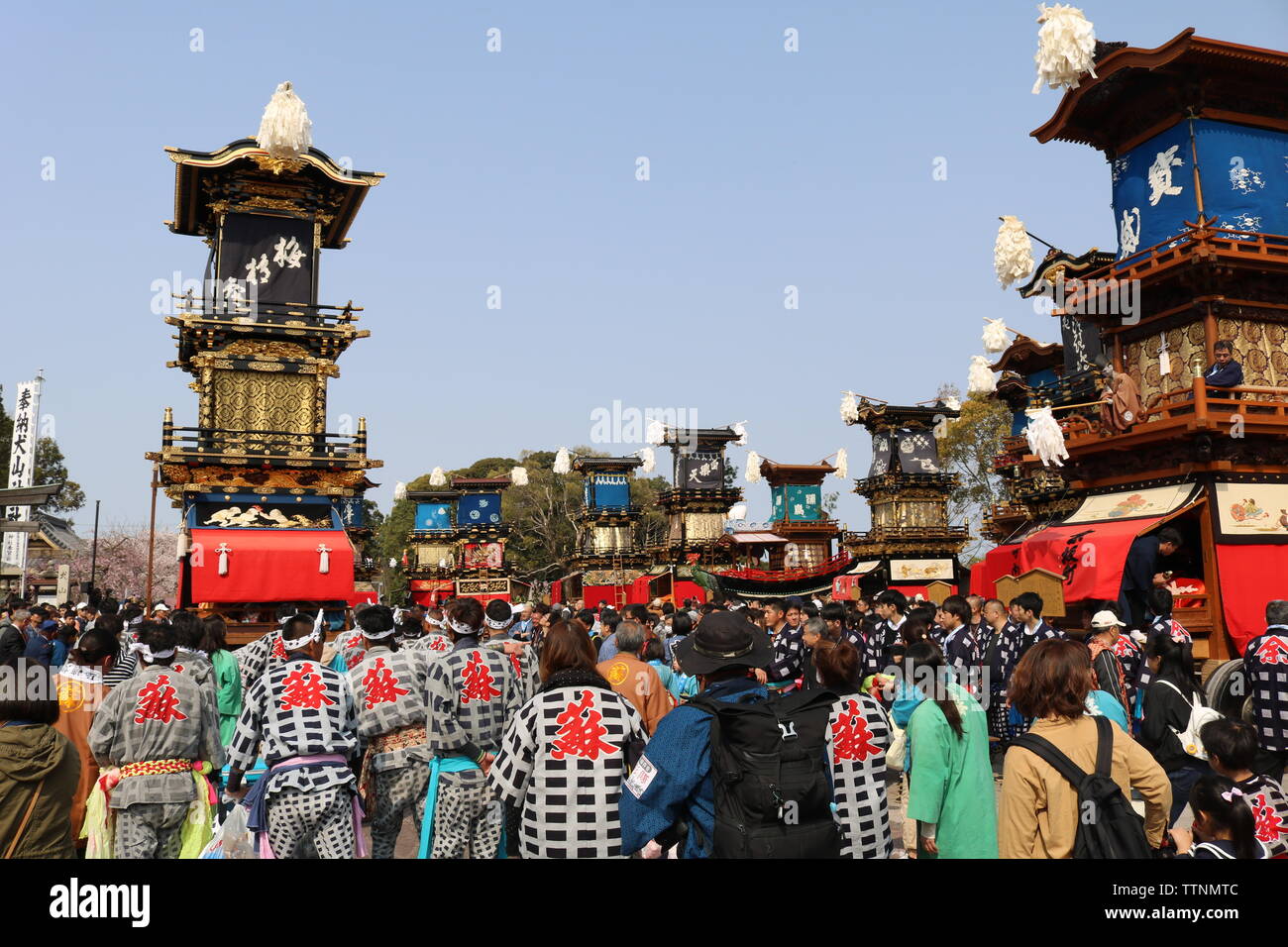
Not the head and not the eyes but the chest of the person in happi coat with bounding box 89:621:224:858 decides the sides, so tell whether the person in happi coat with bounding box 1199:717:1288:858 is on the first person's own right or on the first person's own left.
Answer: on the first person's own right

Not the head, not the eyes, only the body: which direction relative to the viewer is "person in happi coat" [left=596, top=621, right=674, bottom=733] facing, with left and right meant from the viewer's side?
facing away from the viewer

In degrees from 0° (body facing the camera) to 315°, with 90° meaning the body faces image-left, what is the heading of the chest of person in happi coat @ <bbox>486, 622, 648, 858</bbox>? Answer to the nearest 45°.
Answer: approximately 180°

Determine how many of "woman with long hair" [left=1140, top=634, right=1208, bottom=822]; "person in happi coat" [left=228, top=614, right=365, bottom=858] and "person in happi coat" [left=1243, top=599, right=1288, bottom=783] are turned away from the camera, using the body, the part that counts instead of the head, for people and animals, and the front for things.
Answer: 2

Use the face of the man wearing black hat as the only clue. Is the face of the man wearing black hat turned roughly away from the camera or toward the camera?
away from the camera

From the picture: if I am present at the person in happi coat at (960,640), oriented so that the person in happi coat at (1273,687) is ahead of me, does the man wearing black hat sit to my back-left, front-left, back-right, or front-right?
front-right

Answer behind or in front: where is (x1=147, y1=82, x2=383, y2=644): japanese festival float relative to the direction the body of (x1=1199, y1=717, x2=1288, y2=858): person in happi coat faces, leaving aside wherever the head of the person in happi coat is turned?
in front

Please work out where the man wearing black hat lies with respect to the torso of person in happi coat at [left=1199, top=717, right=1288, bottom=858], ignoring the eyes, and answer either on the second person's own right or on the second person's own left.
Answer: on the second person's own left

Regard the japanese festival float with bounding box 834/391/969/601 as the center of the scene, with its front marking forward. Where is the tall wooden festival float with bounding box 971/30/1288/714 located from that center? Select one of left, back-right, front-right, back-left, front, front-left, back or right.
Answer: front-left

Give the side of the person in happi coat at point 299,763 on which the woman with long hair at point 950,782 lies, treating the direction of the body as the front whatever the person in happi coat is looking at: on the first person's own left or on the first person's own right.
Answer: on the first person's own right
